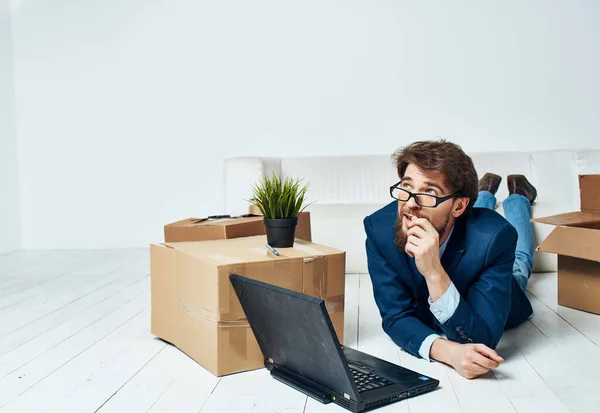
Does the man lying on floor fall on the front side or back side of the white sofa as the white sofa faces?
on the front side

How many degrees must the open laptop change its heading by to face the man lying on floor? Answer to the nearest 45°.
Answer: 0° — it already faces them

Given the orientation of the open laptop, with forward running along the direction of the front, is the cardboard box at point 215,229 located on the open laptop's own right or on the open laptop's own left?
on the open laptop's own left

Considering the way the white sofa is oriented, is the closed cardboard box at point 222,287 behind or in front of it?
in front

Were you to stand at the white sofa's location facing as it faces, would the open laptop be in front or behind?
in front

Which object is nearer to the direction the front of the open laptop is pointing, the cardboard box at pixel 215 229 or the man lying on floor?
the man lying on floor

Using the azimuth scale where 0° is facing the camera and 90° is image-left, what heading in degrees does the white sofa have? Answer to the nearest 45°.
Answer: approximately 0°

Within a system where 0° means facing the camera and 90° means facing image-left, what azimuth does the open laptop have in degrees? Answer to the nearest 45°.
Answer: approximately 225°

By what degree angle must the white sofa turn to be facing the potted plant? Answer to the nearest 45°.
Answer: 0° — it already faces it
